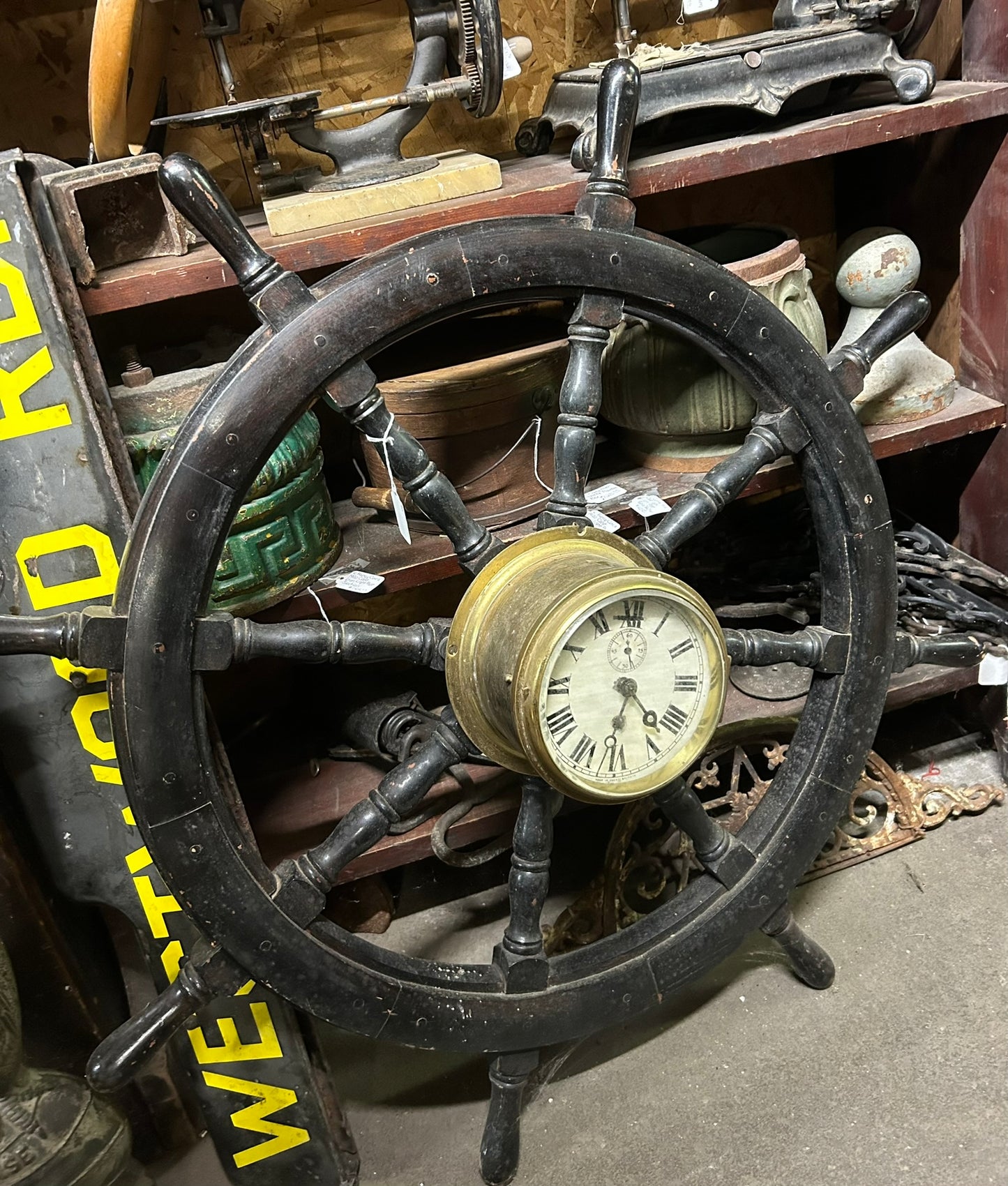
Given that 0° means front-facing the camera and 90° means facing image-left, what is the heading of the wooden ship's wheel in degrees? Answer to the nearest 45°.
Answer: approximately 315°

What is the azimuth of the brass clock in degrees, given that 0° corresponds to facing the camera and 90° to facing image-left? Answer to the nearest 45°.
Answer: approximately 315°

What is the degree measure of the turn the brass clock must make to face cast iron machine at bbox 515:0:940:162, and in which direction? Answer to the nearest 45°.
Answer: approximately 90° to its left
